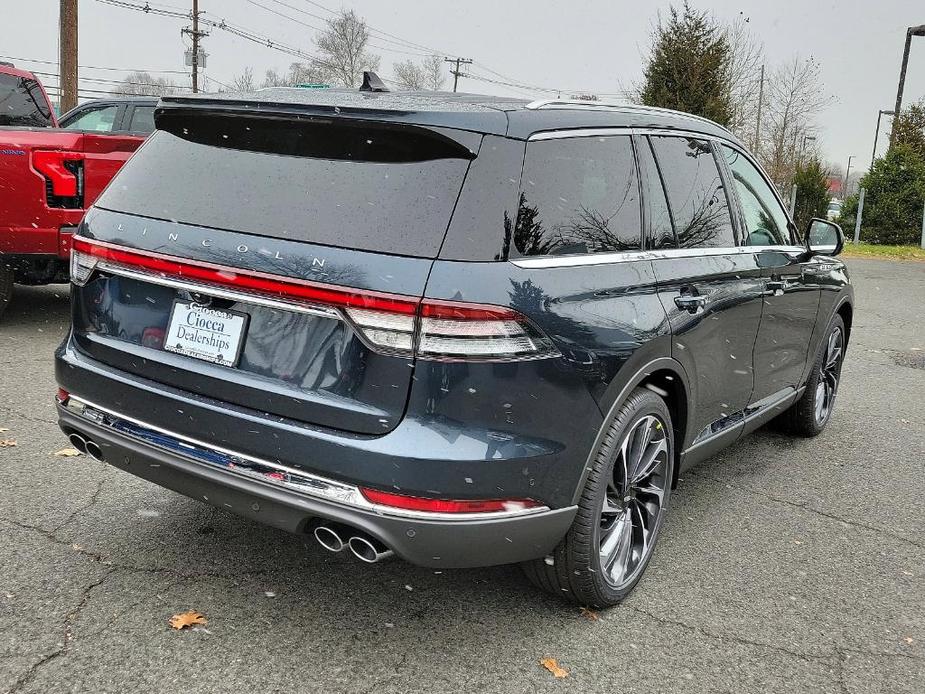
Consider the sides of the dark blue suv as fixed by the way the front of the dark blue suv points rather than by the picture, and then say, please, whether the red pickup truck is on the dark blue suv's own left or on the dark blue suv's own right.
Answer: on the dark blue suv's own left

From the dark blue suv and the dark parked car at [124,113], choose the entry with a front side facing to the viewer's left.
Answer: the dark parked car

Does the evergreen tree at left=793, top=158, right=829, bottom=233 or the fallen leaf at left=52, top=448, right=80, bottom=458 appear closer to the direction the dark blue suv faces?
the evergreen tree

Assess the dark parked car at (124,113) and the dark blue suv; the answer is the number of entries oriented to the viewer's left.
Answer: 1

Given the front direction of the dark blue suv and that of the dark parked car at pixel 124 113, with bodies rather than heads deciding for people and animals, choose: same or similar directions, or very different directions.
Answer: very different directions

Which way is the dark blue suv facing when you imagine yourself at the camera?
facing away from the viewer and to the right of the viewer

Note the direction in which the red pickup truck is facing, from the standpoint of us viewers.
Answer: facing away from the viewer and to the left of the viewer

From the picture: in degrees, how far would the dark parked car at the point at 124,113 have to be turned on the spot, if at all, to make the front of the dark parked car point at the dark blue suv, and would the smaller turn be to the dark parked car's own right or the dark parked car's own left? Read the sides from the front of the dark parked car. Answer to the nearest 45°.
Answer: approximately 90° to the dark parked car's own left

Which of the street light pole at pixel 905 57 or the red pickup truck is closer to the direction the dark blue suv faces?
the street light pole

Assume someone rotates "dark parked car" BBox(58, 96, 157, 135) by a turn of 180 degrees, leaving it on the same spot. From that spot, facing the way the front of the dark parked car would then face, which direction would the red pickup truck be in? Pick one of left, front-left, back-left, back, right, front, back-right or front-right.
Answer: right

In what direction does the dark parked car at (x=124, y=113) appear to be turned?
to the viewer's left

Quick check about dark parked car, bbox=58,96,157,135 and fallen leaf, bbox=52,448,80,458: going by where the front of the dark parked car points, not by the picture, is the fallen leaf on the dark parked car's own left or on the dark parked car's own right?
on the dark parked car's own left

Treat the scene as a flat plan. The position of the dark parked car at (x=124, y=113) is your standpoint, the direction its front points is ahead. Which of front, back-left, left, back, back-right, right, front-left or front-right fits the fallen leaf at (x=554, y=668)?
left
